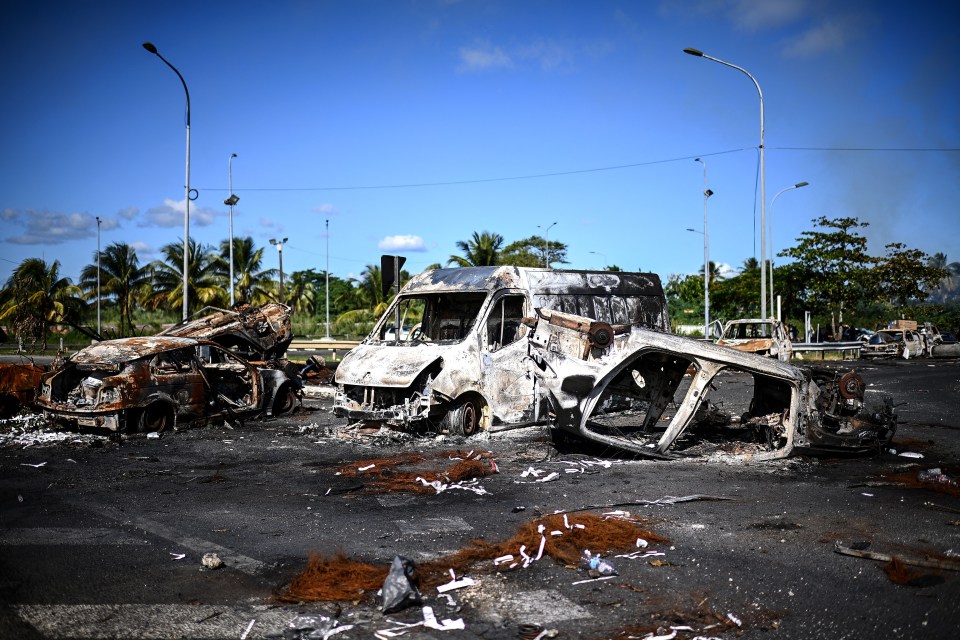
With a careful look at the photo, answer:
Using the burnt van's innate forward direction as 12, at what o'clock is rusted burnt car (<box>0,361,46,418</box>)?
The rusted burnt car is roughly at 2 o'clock from the burnt van.

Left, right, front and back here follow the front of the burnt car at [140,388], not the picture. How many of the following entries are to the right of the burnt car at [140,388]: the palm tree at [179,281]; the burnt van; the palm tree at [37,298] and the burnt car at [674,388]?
2

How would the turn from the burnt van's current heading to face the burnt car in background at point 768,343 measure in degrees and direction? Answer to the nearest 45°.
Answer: approximately 180°

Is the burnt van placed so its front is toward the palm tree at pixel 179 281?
no

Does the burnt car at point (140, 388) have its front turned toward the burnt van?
no

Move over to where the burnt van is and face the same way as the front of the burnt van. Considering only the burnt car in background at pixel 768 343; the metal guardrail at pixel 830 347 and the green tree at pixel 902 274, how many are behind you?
3

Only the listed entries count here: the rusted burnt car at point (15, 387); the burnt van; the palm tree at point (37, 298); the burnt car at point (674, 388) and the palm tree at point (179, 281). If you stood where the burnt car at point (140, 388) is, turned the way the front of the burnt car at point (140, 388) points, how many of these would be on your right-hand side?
2

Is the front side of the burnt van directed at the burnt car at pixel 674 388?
no

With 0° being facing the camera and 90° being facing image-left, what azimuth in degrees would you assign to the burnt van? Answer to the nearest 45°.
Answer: approximately 45°

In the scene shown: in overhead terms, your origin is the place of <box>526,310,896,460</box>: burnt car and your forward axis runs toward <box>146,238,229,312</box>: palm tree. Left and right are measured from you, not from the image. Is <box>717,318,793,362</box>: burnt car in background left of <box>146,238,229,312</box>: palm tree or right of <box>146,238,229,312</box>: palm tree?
right

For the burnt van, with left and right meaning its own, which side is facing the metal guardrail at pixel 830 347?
back
